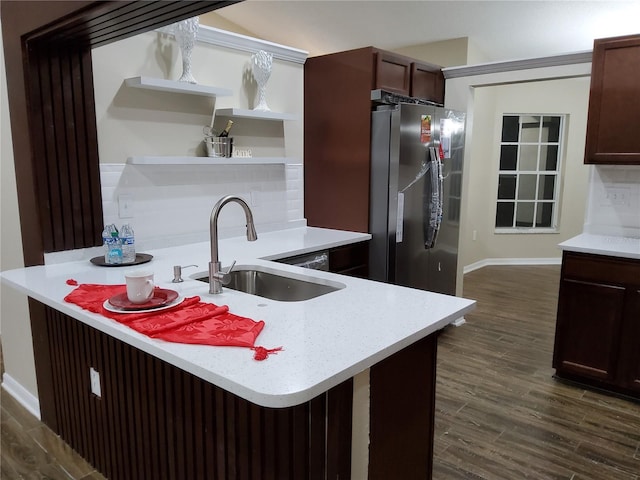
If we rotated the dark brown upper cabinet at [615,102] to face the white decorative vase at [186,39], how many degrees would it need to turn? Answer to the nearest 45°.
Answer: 0° — it already faces it

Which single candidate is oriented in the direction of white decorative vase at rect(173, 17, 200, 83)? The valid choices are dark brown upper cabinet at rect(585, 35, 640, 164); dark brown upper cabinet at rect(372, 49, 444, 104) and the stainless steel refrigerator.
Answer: dark brown upper cabinet at rect(585, 35, 640, 164)

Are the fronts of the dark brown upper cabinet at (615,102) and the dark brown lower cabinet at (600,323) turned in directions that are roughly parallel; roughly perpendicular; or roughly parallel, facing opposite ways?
roughly parallel

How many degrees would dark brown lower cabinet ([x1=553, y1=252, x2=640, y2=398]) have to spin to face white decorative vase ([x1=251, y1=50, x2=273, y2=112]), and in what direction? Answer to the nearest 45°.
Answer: approximately 45° to its right

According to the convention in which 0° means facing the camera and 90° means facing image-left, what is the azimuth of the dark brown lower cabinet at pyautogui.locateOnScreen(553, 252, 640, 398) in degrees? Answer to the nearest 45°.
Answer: approximately 45°

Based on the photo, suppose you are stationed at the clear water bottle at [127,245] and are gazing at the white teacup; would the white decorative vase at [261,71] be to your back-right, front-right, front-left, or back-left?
back-left

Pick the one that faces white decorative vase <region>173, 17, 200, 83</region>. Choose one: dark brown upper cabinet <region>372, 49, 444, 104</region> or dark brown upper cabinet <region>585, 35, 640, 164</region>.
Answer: dark brown upper cabinet <region>585, 35, 640, 164</region>

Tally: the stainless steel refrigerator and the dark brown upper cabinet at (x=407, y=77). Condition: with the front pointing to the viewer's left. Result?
0

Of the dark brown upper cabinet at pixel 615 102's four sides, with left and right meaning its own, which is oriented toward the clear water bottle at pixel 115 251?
front

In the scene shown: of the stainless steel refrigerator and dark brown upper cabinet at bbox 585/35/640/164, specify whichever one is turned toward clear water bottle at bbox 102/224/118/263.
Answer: the dark brown upper cabinet

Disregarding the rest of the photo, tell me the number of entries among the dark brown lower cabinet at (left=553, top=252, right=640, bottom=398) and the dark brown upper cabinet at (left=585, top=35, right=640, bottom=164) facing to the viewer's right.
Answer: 0

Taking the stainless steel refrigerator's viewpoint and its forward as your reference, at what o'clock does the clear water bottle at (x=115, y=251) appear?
The clear water bottle is roughly at 3 o'clock from the stainless steel refrigerator.

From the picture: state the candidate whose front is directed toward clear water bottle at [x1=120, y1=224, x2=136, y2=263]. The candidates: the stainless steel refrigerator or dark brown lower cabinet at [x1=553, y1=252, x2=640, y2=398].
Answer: the dark brown lower cabinet

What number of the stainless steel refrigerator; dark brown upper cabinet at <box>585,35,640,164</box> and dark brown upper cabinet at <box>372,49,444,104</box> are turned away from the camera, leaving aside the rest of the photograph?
0

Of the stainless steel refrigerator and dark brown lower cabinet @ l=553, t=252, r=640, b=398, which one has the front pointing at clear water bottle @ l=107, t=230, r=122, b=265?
the dark brown lower cabinet

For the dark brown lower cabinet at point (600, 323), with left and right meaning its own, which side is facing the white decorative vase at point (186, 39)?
front

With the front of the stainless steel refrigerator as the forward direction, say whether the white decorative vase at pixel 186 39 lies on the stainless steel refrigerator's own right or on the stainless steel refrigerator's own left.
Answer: on the stainless steel refrigerator's own right

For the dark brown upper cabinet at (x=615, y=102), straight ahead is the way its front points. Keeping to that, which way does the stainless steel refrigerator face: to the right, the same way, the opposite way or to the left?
to the left

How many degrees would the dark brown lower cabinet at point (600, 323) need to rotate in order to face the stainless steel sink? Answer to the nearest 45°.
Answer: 0° — it already faces it
